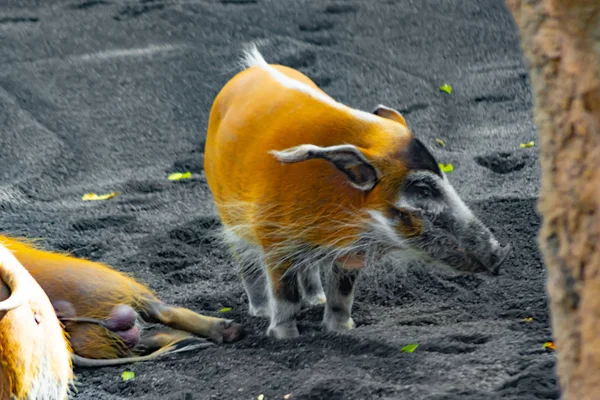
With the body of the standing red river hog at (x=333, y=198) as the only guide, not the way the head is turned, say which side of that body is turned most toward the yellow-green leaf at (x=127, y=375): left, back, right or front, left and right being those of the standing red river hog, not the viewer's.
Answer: right

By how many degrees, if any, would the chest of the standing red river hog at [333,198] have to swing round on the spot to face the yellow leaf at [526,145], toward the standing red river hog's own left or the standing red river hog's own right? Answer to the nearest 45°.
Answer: approximately 90° to the standing red river hog's own left

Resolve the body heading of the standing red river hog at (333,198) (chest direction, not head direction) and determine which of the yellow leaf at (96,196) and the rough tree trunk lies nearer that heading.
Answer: the rough tree trunk

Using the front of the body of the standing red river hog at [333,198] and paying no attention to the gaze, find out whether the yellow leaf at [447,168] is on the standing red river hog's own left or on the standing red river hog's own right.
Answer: on the standing red river hog's own left

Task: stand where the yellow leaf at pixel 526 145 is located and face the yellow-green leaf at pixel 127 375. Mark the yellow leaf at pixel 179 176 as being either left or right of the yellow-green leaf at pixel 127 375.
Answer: right

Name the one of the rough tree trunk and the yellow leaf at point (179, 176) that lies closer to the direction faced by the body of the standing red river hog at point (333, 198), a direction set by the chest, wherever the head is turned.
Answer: the rough tree trunk

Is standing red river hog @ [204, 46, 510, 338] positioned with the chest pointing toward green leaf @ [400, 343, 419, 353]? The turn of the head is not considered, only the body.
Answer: yes

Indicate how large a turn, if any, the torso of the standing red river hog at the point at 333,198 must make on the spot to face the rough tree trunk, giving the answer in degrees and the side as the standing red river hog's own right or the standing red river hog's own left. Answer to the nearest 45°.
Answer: approximately 45° to the standing red river hog's own right

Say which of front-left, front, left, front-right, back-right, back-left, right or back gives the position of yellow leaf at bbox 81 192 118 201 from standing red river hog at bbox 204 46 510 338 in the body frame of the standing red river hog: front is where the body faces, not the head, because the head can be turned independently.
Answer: back

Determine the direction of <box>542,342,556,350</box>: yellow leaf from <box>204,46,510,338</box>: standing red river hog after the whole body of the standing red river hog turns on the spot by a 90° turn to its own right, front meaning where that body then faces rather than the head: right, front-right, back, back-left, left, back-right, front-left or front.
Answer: left

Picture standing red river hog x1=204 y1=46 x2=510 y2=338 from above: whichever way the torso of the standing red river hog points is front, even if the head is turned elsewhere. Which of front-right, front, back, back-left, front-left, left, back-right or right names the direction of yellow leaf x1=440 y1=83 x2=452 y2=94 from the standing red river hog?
back-left
